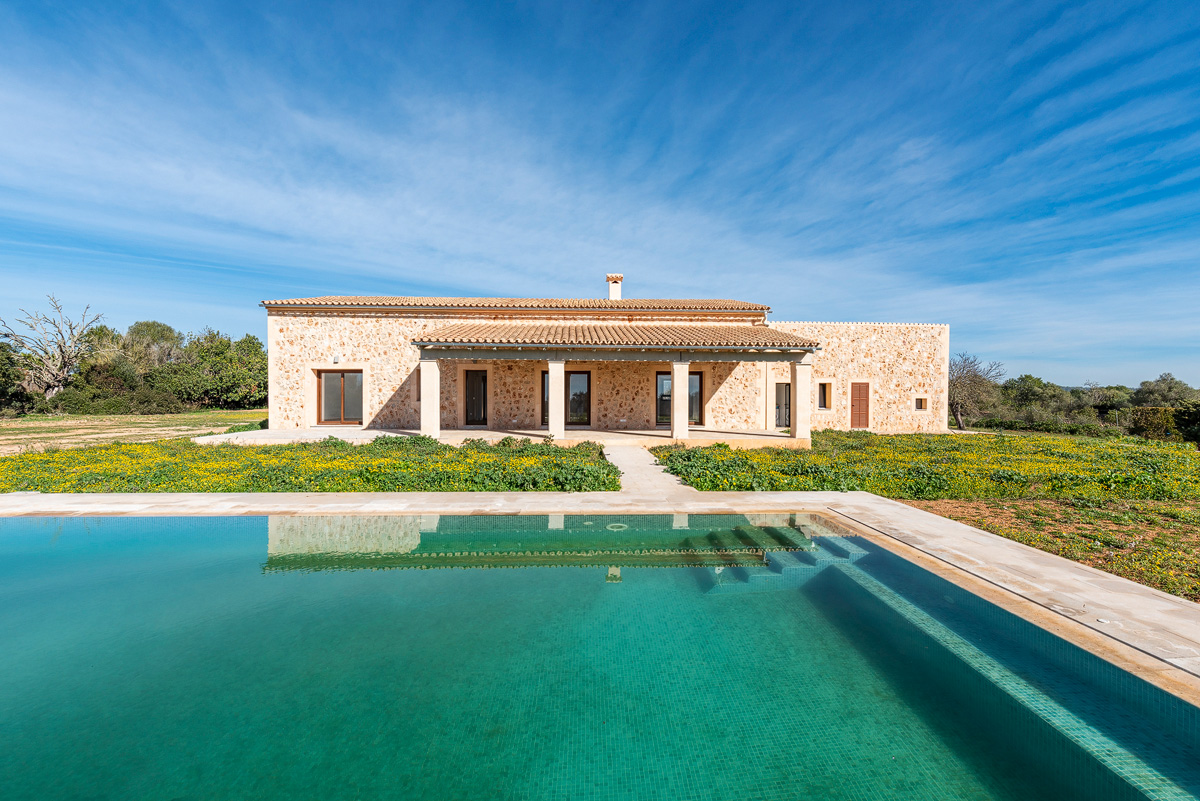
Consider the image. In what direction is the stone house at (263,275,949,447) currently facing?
toward the camera

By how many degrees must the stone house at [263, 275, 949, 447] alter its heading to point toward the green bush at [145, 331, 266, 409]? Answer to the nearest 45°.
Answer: approximately 135° to its right

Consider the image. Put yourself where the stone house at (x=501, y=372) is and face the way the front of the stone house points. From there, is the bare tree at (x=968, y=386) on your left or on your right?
on your left

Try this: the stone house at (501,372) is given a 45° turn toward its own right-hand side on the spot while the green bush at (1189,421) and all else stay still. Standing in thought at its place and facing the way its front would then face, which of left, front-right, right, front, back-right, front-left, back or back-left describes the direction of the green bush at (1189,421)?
back-left

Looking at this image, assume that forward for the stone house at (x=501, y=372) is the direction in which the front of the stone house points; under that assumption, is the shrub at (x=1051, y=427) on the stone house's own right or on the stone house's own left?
on the stone house's own left

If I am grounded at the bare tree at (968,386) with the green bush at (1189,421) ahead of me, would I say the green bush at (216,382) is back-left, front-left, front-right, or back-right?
back-right

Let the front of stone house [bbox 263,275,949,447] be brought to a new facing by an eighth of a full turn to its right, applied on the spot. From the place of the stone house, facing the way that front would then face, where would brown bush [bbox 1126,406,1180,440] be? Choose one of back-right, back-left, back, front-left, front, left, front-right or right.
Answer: back-left
